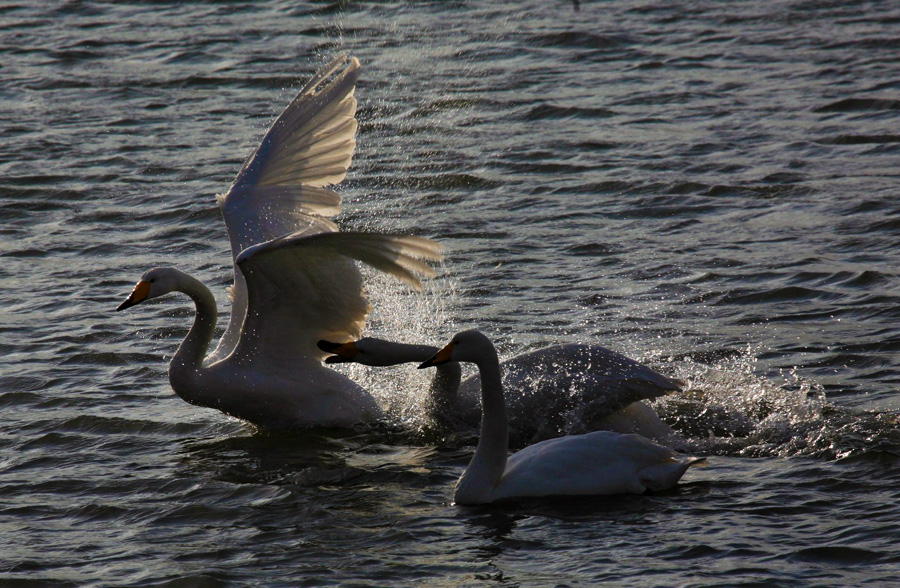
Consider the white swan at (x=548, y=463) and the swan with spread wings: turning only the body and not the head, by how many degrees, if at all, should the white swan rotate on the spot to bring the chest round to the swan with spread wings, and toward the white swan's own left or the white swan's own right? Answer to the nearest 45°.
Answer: approximately 45° to the white swan's own right

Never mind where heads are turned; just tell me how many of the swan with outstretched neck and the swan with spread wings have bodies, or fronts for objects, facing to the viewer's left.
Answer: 2

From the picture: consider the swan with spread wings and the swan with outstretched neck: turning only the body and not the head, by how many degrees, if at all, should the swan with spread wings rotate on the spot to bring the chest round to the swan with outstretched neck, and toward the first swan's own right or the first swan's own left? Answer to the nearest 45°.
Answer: approximately 135° to the first swan's own left

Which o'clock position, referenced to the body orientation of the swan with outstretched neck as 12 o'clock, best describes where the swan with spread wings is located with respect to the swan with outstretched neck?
The swan with spread wings is roughly at 1 o'clock from the swan with outstretched neck.

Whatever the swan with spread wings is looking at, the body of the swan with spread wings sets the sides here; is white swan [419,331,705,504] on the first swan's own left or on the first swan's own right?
on the first swan's own left

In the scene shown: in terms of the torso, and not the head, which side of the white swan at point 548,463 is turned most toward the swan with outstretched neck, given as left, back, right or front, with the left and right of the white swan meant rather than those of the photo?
right

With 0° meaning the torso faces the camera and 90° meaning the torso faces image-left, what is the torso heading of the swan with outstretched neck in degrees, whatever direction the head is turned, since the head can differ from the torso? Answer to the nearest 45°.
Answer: approximately 90°

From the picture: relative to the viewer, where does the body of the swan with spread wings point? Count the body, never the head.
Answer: to the viewer's left

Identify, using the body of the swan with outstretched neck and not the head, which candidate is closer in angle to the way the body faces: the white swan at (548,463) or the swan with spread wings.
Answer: the swan with spread wings

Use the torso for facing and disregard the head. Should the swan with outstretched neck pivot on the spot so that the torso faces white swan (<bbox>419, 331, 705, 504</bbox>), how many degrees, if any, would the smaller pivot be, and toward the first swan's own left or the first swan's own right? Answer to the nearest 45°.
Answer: approximately 90° to the first swan's own left

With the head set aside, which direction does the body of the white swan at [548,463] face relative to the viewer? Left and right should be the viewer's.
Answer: facing to the left of the viewer
